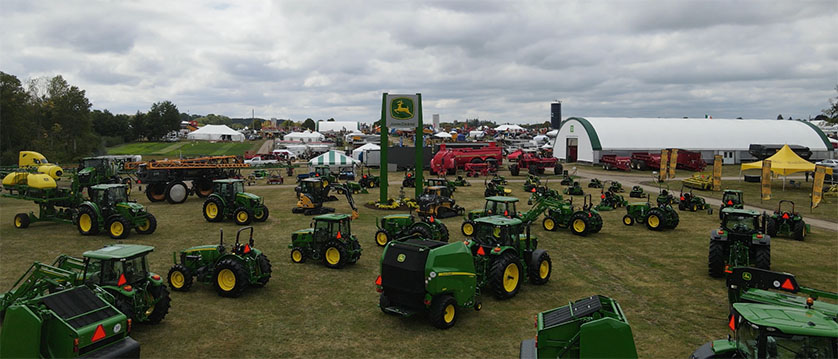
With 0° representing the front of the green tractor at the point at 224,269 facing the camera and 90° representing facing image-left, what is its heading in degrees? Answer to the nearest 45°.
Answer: approximately 135°

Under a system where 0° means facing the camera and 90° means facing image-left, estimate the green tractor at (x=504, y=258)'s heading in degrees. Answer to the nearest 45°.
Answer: approximately 225°
